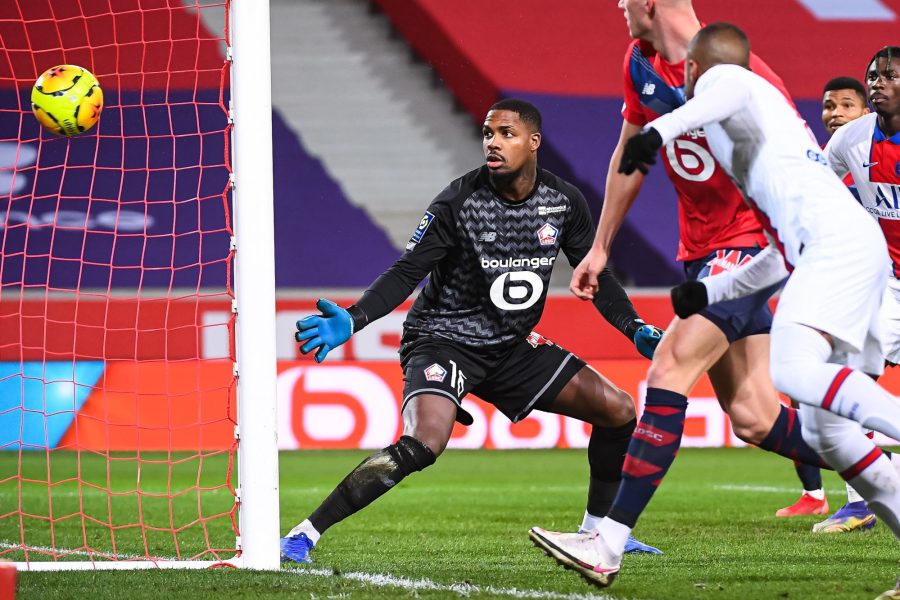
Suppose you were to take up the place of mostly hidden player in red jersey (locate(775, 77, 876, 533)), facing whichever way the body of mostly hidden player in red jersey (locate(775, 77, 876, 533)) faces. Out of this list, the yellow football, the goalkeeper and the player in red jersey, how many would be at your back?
0

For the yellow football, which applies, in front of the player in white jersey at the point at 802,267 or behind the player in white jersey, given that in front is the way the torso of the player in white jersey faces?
in front

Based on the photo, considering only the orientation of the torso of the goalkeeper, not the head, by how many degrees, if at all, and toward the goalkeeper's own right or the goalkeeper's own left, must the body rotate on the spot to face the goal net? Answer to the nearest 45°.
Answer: approximately 135° to the goalkeeper's own right

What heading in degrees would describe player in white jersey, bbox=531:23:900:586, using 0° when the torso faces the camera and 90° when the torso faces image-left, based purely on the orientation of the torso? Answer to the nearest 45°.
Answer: approximately 90°

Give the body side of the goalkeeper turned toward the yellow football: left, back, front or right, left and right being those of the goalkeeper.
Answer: right

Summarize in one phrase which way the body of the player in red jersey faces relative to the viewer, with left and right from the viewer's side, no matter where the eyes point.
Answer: facing the viewer and to the left of the viewer

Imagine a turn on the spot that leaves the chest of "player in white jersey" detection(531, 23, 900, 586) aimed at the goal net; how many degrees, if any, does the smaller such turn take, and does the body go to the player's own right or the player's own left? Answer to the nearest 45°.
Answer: approximately 45° to the player's own right

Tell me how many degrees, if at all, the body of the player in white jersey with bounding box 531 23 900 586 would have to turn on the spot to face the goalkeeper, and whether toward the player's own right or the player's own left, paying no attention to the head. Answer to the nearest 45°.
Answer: approximately 45° to the player's own right

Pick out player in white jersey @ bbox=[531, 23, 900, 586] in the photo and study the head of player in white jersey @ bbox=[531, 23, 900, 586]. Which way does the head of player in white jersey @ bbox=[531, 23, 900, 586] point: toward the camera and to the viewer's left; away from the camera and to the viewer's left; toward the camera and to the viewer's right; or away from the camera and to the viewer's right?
away from the camera and to the viewer's left

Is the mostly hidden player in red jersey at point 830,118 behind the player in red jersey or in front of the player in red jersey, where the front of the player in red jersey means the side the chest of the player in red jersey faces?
behind

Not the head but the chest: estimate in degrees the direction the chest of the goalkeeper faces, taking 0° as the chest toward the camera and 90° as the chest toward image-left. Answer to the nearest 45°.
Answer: approximately 0°

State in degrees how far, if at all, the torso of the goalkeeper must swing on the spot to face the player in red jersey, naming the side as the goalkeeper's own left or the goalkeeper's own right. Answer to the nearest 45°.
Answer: approximately 45° to the goalkeeper's own left
